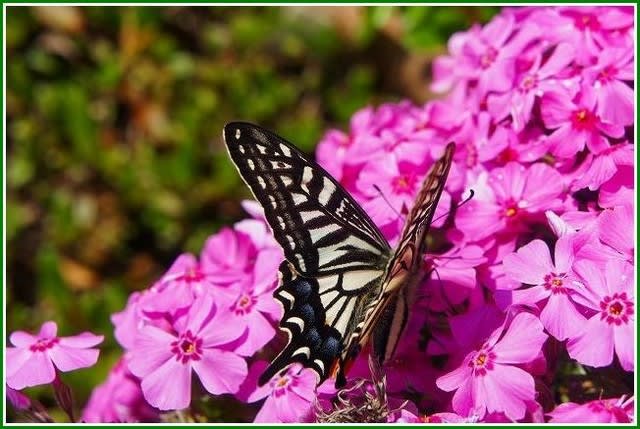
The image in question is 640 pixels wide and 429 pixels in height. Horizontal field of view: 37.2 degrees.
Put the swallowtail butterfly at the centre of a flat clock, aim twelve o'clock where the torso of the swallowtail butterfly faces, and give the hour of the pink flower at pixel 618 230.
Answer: The pink flower is roughly at 2 o'clock from the swallowtail butterfly.

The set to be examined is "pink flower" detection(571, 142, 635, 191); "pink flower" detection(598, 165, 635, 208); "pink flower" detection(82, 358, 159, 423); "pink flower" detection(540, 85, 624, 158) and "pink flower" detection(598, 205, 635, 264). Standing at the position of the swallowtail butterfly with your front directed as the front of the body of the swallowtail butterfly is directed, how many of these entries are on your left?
1

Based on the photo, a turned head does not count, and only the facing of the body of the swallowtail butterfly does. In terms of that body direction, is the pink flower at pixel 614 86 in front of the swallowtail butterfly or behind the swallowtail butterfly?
in front

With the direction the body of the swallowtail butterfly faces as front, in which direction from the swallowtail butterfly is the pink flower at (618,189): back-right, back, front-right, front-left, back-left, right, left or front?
front-right

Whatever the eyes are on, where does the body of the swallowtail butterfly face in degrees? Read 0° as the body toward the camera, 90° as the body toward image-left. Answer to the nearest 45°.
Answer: approximately 225°

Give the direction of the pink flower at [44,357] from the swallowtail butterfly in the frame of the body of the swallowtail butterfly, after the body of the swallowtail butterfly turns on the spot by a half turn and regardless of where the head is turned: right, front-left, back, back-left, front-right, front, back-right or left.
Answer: front-right
